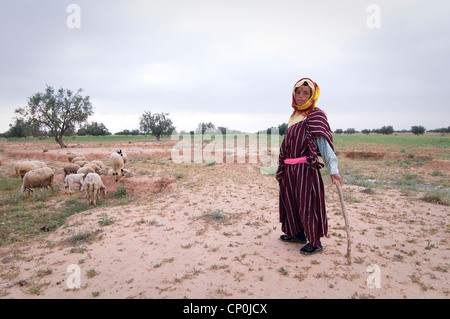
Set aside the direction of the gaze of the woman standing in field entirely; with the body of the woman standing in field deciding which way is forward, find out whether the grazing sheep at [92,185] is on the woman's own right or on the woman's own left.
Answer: on the woman's own right

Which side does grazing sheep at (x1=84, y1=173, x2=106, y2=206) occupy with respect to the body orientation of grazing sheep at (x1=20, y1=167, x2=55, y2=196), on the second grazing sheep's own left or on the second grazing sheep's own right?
on the second grazing sheep's own left

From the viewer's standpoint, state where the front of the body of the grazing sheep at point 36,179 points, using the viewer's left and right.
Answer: facing to the left of the viewer

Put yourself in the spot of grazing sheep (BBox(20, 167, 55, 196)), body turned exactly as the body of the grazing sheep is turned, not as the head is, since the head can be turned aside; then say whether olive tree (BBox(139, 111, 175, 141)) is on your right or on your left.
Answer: on your right

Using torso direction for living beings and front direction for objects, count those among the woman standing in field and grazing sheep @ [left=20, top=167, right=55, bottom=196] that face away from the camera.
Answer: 0

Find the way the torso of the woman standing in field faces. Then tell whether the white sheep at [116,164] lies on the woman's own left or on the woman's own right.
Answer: on the woman's own right
